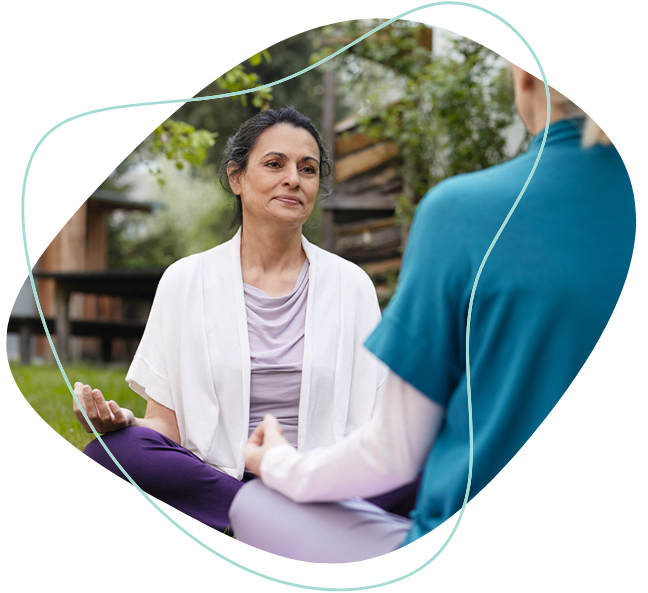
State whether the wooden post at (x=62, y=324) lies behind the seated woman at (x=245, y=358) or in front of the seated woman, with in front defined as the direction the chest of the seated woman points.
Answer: behind

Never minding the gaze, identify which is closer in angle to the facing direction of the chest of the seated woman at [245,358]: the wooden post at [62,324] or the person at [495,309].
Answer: the person

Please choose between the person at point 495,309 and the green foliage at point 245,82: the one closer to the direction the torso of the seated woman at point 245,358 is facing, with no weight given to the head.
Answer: the person

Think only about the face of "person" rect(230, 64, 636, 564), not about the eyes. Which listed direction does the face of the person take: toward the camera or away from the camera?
away from the camera

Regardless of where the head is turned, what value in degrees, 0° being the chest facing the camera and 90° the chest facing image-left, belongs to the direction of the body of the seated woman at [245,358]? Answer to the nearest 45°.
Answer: approximately 0°

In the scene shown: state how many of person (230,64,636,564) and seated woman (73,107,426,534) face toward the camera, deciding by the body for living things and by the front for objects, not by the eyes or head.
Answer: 1

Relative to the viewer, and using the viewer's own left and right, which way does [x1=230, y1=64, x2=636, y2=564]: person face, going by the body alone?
facing away from the viewer and to the left of the viewer

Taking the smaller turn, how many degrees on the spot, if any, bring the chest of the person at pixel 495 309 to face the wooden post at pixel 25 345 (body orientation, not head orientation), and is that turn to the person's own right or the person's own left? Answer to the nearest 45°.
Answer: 0° — they already face it

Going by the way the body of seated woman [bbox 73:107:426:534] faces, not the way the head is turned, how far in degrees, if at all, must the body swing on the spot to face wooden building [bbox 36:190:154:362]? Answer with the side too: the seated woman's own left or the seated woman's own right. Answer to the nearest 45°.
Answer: approximately 180°
